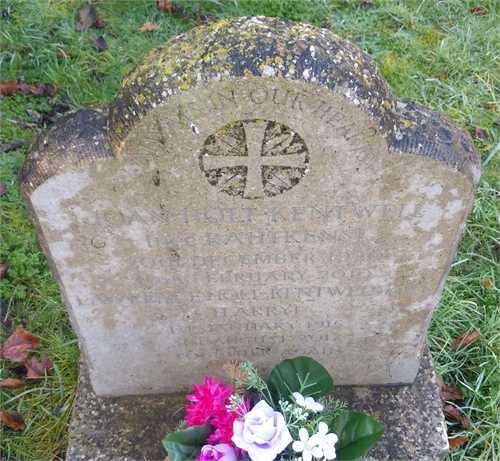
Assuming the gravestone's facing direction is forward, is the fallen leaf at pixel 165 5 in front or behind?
behind

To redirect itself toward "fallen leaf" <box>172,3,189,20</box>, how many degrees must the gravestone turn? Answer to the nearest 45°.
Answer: approximately 180°

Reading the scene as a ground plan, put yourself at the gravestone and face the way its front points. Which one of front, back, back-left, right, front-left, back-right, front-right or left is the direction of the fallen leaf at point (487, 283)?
back-left

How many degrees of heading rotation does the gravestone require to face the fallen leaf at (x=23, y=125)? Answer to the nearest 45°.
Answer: approximately 135° to its right

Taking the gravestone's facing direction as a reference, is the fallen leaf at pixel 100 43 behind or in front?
behind

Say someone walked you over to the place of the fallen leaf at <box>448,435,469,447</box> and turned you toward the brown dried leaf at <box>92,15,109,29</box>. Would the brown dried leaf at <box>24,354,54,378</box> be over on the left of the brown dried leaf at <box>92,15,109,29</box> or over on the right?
left

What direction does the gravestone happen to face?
toward the camera
